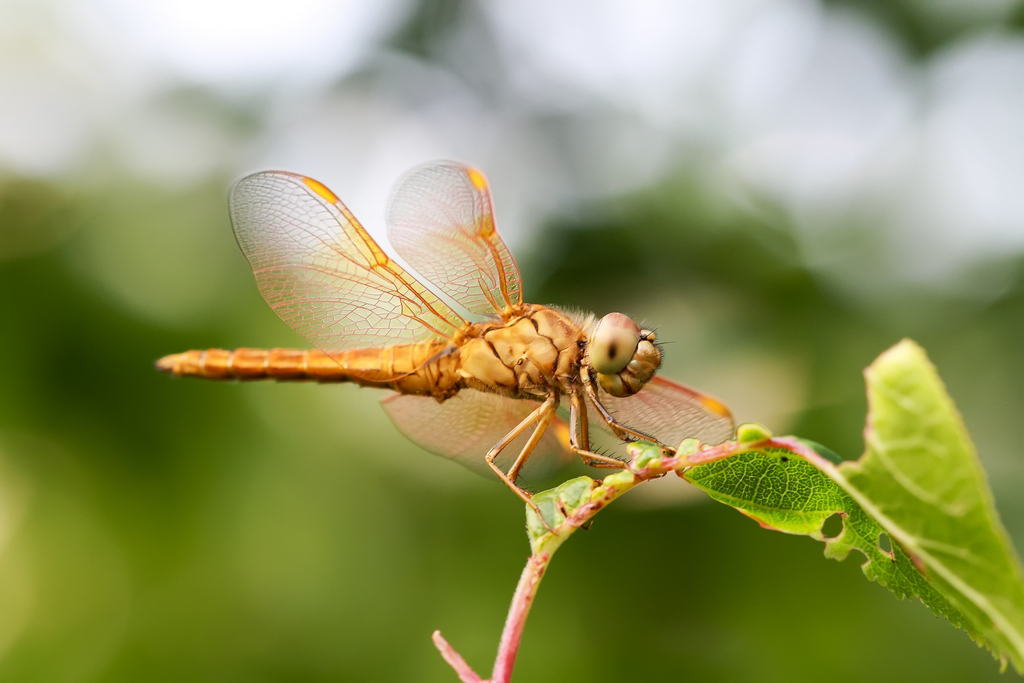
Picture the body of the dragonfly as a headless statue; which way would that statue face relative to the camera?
to the viewer's right

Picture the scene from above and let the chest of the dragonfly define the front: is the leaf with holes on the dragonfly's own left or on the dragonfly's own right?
on the dragonfly's own right
